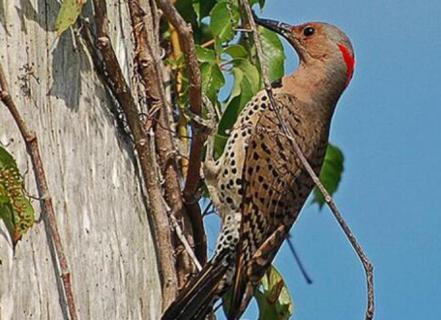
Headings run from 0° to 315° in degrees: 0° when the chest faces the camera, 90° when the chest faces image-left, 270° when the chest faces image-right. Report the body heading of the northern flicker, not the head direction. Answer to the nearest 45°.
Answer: approximately 90°

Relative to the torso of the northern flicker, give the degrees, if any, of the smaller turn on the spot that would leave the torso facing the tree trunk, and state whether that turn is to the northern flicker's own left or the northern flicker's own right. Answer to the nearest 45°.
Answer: approximately 45° to the northern flicker's own left
